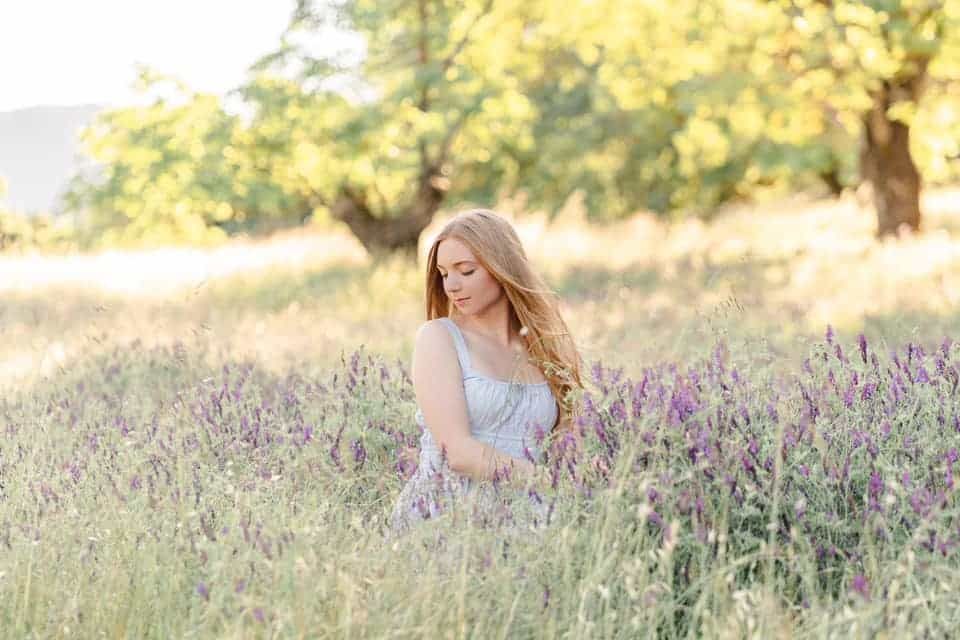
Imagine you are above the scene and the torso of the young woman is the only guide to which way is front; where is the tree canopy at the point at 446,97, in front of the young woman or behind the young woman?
behind

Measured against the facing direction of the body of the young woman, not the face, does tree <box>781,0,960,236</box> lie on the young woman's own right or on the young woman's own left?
on the young woman's own left

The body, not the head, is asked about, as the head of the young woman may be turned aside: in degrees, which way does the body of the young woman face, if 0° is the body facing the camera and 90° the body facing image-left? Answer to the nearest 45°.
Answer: approximately 315°

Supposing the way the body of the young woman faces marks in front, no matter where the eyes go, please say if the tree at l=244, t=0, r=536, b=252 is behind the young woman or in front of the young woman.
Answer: behind

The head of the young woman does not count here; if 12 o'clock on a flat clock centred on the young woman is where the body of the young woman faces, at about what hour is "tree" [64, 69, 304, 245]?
The tree is roughly at 7 o'clock from the young woman.
